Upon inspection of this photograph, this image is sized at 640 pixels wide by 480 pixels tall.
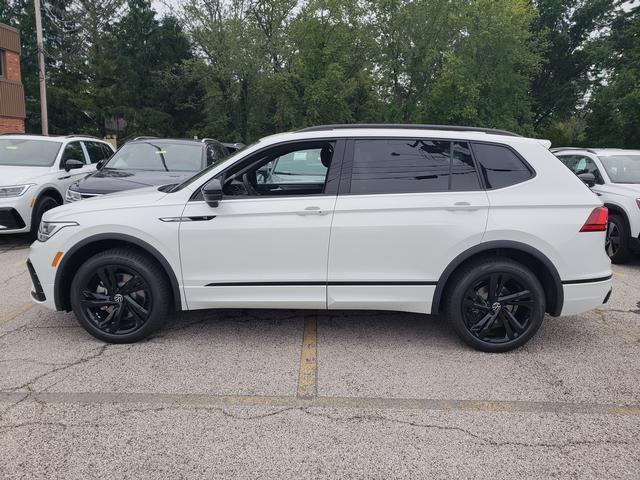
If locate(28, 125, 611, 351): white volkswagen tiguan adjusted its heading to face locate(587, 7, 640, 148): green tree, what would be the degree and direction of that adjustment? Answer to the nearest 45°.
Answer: approximately 135° to its right

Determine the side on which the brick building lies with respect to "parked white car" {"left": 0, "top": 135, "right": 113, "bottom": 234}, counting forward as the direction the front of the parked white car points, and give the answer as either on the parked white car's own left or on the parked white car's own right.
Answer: on the parked white car's own right

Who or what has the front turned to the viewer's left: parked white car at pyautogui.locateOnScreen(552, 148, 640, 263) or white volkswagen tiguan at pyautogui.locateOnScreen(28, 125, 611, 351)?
the white volkswagen tiguan

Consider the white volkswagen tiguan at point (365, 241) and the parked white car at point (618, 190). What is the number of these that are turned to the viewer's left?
1

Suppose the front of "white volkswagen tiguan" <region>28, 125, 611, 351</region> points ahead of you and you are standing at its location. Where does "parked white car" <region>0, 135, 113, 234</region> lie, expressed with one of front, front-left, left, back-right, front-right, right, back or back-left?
front-right

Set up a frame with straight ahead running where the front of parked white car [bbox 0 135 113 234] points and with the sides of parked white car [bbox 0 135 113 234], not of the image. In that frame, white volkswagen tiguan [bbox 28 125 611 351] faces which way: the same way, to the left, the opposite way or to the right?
to the right

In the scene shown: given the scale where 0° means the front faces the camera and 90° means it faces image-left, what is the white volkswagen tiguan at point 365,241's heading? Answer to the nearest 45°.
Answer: approximately 90°

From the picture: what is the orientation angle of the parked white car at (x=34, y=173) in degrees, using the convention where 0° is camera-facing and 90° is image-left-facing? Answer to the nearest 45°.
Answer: approximately 45°

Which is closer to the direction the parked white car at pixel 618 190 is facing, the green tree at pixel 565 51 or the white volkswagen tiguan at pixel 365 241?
the white volkswagen tiguan
